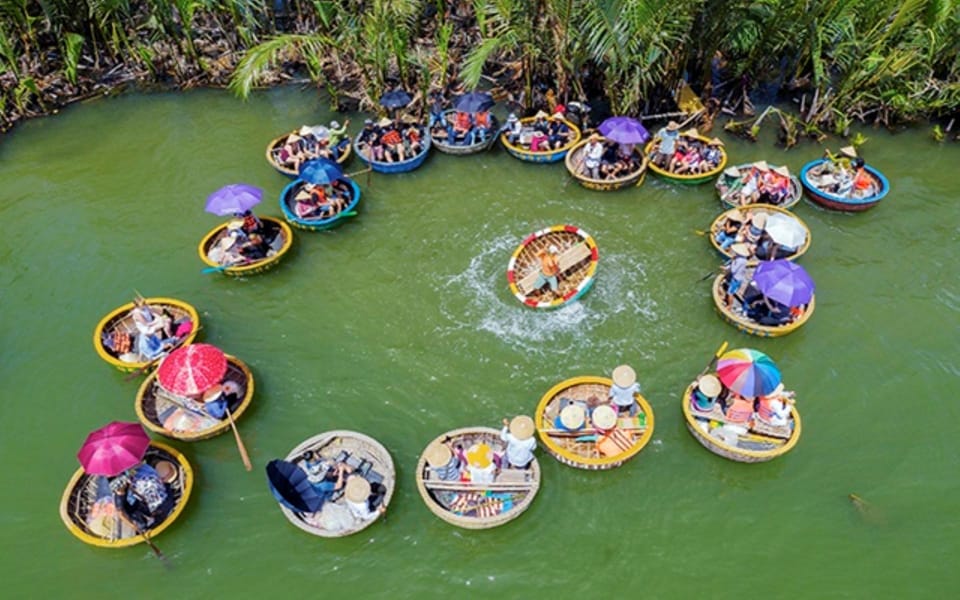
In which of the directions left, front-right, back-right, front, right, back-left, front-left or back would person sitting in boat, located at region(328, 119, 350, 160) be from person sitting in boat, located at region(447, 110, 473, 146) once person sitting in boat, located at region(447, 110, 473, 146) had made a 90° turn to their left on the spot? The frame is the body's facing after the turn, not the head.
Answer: back

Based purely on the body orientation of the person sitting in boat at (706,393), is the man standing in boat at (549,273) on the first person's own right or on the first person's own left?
on the first person's own left

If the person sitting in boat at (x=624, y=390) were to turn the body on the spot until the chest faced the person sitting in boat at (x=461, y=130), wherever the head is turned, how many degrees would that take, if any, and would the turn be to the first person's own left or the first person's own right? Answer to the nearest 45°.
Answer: approximately 45° to the first person's own left

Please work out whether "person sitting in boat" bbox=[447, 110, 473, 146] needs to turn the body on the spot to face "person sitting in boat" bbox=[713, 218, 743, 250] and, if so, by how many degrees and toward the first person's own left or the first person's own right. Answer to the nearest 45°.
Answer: approximately 45° to the first person's own left

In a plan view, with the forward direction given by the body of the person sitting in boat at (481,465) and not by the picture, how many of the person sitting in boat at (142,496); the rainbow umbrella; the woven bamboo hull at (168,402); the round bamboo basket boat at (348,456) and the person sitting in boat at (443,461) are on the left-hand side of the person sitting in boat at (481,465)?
4

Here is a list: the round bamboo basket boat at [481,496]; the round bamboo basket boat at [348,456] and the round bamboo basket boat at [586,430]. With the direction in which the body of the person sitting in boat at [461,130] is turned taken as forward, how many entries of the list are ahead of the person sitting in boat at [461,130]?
3

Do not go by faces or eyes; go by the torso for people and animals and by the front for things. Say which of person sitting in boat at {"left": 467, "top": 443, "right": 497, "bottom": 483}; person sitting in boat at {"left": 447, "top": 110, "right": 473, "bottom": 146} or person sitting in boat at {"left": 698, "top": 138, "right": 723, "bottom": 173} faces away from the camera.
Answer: person sitting in boat at {"left": 467, "top": 443, "right": 497, "bottom": 483}

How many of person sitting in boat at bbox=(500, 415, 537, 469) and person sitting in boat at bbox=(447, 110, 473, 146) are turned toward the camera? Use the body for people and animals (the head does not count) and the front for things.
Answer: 1

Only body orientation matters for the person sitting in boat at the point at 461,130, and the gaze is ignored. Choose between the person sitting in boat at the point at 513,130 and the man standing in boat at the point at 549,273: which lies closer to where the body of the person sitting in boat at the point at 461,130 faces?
the man standing in boat

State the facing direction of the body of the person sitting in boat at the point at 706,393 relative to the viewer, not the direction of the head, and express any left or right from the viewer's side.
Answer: facing away from the viewer

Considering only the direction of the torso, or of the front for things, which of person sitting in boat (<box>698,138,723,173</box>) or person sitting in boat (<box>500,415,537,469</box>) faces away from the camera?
person sitting in boat (<box>500,415,537,469</box>)

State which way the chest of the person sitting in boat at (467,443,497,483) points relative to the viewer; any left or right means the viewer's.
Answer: facing away from the viewer

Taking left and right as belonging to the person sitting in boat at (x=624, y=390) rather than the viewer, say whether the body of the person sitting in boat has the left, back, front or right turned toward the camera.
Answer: back

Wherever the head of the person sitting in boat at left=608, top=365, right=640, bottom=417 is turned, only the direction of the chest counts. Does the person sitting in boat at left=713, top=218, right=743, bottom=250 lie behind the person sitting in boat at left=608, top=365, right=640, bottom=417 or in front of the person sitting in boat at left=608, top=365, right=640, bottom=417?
in front

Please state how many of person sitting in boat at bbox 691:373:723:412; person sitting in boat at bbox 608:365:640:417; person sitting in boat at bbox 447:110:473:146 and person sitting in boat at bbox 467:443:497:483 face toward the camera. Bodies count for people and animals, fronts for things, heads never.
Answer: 1

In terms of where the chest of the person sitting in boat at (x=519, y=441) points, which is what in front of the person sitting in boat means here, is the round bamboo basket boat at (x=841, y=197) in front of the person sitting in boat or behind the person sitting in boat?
in front

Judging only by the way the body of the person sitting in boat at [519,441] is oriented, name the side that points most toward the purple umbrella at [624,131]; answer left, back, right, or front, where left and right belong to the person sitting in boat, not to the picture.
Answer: front

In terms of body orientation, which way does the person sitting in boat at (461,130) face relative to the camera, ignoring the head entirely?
toward the camera
